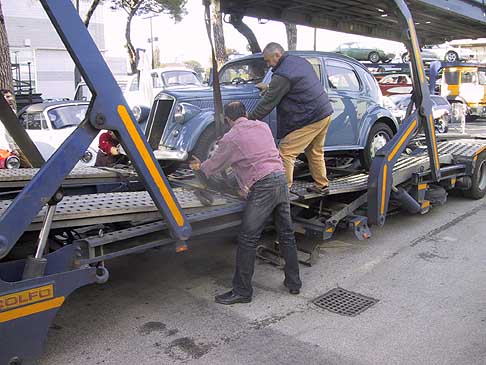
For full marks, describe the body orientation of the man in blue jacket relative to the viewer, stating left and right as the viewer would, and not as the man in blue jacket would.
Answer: facing to the left of the viewer

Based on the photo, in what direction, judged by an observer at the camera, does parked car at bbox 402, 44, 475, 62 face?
facing to the right of the viewer

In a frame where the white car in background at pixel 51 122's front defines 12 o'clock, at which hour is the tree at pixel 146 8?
The tree is roughly at 8 o'clock from the white car in background.

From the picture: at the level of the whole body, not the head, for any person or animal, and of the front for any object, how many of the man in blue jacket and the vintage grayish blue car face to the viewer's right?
0

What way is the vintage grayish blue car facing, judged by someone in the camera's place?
facing the viewer and to the left of the viewer

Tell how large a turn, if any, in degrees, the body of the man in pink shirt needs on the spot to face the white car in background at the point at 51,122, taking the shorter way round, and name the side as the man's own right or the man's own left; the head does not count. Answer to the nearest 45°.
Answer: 0° — they already face it

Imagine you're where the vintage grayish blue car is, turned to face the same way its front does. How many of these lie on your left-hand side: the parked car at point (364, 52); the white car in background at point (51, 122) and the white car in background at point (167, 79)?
0

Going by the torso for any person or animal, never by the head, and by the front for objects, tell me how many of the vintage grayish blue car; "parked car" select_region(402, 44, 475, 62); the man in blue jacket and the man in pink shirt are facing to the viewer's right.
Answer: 1

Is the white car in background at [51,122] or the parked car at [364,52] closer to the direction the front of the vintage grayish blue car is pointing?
the white car in background

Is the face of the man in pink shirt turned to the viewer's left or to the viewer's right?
to the viewer's left

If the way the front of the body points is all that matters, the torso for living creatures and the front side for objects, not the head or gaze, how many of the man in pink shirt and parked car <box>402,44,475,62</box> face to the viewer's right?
1

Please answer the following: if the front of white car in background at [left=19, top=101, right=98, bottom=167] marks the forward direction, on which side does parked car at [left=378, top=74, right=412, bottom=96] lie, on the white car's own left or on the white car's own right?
on the white car's own left

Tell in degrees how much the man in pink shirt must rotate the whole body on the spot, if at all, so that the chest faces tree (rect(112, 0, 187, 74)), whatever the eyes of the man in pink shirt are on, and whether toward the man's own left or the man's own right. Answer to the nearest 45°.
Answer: approximately 45° to the man's own right
